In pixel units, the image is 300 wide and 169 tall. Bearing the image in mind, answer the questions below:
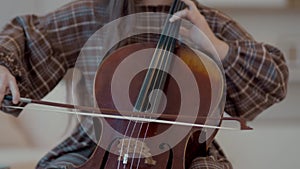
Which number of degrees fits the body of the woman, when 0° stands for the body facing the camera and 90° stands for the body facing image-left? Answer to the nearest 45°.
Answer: approximately 0°
